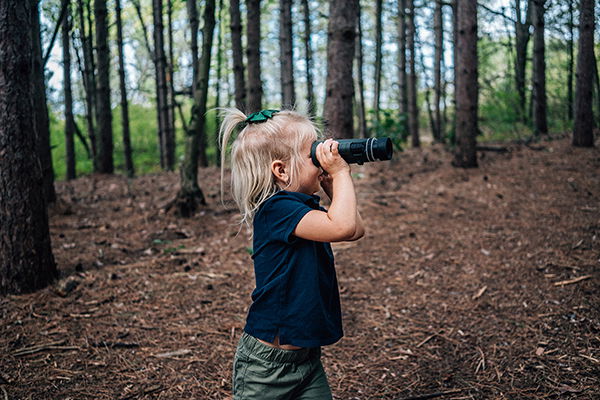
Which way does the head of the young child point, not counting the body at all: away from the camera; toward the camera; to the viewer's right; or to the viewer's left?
to the viewer's right

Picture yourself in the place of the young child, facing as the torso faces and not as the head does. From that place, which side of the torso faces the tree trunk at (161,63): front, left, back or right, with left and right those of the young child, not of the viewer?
left

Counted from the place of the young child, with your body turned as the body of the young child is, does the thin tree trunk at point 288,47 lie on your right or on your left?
on your left

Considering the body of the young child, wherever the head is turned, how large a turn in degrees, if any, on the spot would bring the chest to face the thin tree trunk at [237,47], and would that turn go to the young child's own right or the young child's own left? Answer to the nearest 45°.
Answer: approximately 90° to the young child's own left

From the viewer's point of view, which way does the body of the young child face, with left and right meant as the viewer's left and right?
facing to the right of the viewer

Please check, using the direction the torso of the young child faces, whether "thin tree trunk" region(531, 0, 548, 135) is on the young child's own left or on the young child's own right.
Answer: on the young child's own left

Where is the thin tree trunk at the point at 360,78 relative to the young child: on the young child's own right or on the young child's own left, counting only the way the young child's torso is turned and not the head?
on the young child's own left

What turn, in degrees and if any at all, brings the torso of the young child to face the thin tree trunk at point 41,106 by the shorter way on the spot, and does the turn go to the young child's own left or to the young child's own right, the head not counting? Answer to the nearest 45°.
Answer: approximately 135° to the young child's own left

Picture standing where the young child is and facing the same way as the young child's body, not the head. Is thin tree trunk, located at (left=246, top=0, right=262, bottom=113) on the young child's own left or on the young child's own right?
on the young child's own left

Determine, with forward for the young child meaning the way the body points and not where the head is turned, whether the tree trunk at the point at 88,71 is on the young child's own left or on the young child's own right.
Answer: on the young child's own left
